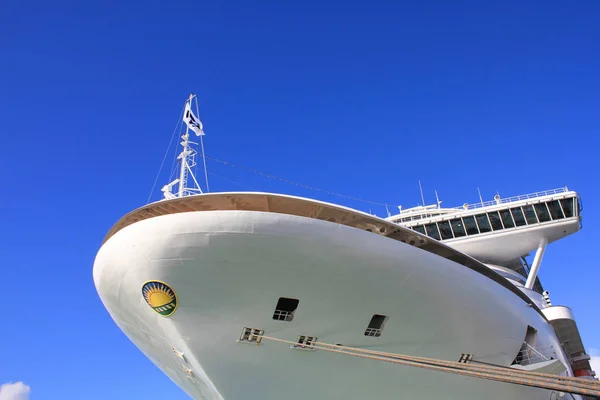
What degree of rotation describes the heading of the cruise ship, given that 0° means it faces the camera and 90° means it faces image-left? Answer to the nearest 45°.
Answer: approximately 45°
